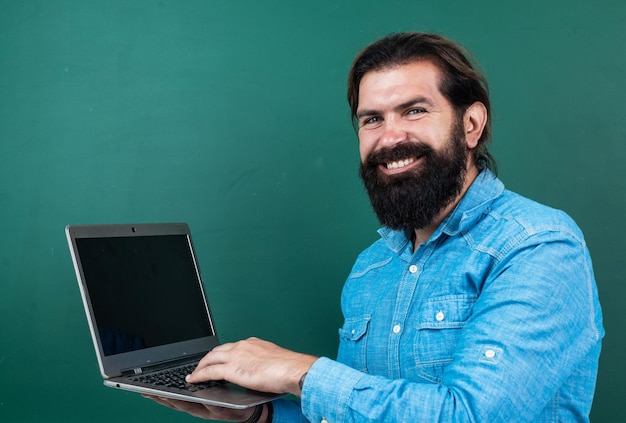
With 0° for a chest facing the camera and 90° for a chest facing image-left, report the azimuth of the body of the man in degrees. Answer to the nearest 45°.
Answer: approximately 45°
